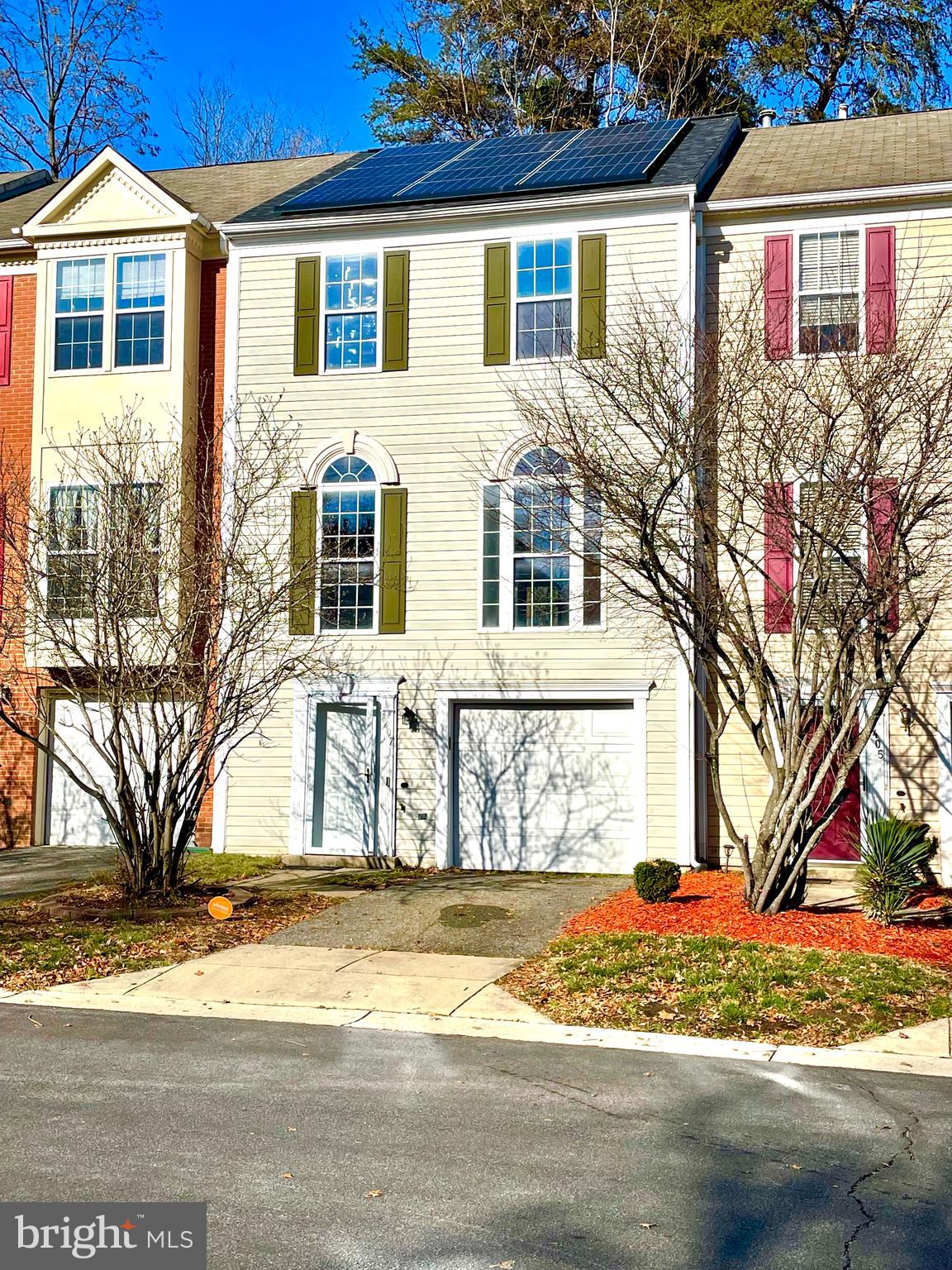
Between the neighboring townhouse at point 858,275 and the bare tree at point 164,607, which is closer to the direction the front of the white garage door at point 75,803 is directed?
the bare tree

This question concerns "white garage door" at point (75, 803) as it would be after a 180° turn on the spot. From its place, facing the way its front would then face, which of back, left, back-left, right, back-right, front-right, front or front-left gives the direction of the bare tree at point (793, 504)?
back-right

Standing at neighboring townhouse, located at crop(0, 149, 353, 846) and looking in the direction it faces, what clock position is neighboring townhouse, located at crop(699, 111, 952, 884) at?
neighboring townhouse, located at crop(699, 111, 952, 884) is roughly at 10 o'clock from neighboring townhouse, located at crop(0, 149, 353, 846).

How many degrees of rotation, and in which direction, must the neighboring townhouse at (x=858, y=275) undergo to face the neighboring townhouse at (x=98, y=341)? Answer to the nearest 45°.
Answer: approximately 90° to its right

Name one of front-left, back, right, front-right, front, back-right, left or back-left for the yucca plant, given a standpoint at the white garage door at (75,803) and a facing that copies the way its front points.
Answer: front-left

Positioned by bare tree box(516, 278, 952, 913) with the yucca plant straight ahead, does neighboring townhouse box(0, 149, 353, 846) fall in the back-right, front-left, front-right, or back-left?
back-left

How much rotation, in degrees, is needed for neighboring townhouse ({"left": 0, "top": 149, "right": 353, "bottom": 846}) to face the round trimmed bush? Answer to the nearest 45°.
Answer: approximately 45° to its left

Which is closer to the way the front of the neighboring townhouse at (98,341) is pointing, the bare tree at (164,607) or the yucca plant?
the bare tree

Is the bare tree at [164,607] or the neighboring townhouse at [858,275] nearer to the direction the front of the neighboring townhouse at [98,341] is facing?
the bare tree

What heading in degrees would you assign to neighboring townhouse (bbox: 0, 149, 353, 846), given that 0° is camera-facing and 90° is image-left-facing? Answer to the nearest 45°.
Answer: approximately 0°

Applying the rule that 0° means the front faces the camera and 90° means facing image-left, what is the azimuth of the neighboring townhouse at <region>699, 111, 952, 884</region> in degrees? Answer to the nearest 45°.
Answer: approximately 0°
